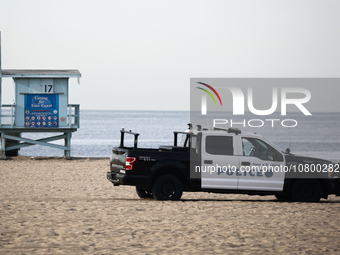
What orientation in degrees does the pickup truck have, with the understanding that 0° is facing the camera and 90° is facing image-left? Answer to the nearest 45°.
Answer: approximately 270°
